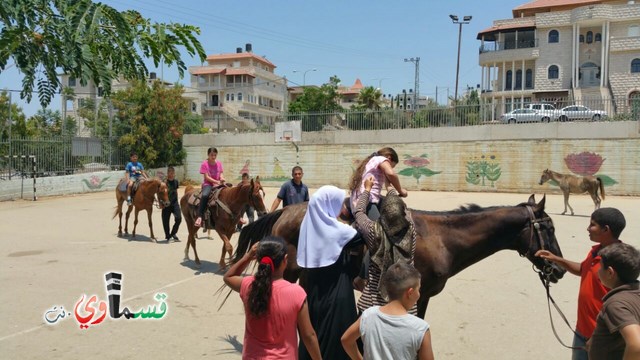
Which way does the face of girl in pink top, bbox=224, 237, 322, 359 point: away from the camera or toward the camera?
away from the camera

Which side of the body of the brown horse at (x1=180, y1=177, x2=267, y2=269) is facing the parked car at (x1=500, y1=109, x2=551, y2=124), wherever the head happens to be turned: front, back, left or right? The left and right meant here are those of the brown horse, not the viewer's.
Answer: left

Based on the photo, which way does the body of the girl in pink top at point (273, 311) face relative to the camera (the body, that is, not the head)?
away from the camera

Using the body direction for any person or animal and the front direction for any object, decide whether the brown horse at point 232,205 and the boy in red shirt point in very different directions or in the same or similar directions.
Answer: very different directions

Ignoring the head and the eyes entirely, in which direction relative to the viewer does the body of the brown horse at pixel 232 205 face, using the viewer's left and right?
facing the viewer and to the right of the viewer

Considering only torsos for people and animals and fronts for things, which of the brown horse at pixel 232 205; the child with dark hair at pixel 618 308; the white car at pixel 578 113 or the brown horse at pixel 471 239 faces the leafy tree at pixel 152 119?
the child with dark hair

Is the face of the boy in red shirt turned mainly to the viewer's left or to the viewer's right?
to the viewer's left

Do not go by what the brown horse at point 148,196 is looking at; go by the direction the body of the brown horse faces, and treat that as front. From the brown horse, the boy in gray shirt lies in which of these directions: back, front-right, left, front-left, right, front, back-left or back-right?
front-right

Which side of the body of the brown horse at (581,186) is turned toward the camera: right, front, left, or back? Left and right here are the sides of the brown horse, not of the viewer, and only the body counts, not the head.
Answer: left

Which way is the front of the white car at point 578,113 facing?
to the viewer's right

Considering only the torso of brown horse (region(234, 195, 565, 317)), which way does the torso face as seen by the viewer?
to the viewer's right

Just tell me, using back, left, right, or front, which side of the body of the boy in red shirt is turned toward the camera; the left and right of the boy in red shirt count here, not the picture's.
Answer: left

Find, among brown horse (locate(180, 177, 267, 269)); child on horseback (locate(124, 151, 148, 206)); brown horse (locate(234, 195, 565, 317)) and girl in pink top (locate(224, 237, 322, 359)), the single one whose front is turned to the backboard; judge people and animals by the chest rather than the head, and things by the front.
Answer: the girl in pink top

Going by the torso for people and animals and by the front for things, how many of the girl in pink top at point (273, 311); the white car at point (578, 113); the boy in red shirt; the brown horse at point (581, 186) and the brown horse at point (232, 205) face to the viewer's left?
2

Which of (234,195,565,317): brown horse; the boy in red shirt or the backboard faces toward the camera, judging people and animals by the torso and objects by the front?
the backboard

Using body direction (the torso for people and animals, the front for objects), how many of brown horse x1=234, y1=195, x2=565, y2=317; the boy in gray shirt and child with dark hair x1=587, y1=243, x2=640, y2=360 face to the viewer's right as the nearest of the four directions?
1

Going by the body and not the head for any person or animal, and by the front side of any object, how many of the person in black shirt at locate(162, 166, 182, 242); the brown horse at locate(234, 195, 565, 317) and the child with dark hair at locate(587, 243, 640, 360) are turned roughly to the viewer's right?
1
